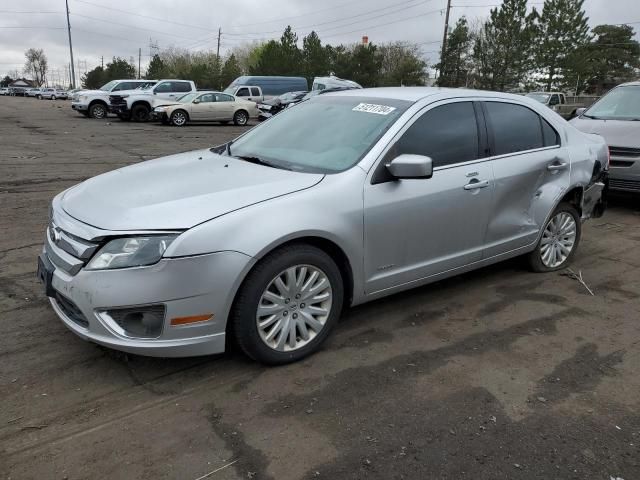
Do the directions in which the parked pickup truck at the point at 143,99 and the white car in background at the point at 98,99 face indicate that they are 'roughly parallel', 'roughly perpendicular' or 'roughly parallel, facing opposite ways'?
roughly parallel

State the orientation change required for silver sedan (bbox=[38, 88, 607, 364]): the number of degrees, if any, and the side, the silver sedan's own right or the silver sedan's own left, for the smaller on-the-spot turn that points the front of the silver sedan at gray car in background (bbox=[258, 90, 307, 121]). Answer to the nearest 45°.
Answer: approximately 135° to the silver sedan's own right

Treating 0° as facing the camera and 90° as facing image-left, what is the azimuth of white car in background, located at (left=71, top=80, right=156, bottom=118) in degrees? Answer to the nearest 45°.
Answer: approximately 45°

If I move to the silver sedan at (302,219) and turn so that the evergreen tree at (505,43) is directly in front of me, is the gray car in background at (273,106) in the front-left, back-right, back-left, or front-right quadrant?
front-left

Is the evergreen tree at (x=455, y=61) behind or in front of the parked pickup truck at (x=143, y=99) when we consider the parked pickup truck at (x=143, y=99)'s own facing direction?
behind

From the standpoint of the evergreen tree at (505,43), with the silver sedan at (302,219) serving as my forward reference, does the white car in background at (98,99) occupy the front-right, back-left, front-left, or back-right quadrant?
front-right

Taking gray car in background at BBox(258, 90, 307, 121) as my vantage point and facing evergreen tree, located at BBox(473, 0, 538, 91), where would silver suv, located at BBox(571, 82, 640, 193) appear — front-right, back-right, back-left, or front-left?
back-right

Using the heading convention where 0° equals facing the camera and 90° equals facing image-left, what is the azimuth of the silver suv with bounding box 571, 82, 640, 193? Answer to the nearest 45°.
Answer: approximately 45°

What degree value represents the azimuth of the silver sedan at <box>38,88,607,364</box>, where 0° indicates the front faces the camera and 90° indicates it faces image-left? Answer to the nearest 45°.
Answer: approximately 45°

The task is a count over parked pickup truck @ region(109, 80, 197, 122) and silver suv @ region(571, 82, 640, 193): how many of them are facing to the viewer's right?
0

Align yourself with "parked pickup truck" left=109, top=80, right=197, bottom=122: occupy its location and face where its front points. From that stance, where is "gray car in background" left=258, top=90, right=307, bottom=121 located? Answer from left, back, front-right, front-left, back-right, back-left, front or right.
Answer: back-left

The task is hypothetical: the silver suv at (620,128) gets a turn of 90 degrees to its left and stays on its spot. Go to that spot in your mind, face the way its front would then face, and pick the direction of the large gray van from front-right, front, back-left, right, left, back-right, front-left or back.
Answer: back

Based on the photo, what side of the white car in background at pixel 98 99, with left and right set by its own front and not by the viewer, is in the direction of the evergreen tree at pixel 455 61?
back

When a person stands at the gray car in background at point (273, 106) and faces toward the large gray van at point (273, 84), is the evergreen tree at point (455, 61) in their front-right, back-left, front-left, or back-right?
front-right

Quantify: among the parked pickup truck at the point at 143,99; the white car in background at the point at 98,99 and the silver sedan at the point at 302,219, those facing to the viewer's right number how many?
0

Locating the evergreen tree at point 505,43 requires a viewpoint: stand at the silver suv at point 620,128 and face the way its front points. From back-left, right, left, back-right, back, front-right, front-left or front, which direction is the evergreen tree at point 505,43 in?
back-right

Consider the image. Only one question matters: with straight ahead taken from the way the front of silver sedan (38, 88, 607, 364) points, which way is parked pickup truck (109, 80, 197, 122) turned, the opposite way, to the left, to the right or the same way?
the same way

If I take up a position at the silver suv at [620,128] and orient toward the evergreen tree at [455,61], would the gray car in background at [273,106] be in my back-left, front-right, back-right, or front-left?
front-left

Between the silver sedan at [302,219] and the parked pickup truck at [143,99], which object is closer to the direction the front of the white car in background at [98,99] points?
the silver sedan

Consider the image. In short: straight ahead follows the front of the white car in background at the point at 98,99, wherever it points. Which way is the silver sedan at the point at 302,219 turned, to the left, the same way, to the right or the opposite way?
the same way

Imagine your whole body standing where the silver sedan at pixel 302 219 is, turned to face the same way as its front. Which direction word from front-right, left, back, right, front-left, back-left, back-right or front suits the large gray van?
back-right
